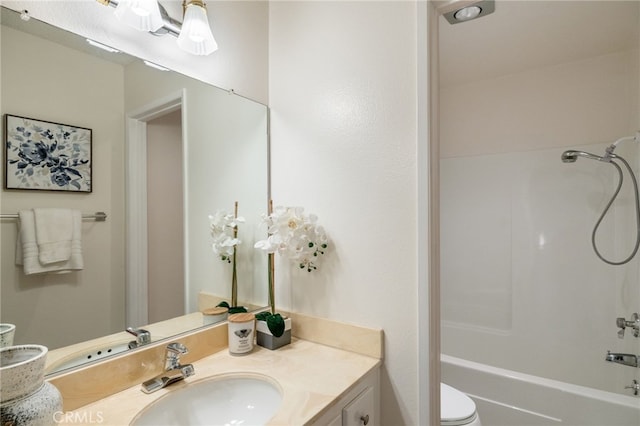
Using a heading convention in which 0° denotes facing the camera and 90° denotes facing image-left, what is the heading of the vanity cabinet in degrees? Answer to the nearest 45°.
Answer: approximately 315°

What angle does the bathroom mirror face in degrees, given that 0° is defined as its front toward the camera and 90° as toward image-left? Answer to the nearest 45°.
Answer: approximately 315°

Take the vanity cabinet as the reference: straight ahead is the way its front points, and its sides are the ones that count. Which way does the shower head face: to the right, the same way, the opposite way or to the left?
the opposite way

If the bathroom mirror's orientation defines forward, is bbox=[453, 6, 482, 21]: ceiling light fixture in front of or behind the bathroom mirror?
in front

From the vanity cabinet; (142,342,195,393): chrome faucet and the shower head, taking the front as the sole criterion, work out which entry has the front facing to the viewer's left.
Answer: the shower head

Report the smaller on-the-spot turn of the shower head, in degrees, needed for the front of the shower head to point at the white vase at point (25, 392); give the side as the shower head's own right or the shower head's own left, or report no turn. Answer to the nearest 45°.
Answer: approximately 90° to the shower head's own left

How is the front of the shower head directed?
to the viewer's left

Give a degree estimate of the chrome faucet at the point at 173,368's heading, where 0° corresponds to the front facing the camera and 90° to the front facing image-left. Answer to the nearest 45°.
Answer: approximately 315°

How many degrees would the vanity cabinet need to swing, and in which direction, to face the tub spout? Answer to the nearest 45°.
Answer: approximately 90° to its left
